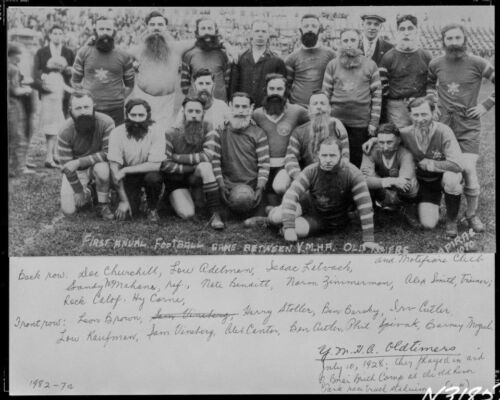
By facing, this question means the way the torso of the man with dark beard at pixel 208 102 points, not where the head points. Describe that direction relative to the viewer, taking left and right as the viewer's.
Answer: facing the viewer
